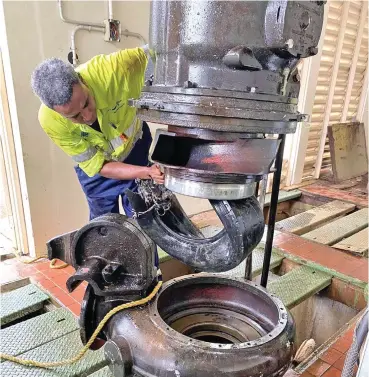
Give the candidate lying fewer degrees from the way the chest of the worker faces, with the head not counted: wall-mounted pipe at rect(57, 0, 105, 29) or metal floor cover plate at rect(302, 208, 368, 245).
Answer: the metal floor cover plate

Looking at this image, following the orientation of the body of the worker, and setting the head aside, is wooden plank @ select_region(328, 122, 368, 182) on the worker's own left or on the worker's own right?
on the worker's own left

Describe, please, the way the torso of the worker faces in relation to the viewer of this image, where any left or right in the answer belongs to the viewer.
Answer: facing the viewer and to the right of the viewer

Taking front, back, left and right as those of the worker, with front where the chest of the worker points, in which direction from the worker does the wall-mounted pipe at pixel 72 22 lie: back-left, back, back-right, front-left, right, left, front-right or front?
back-left

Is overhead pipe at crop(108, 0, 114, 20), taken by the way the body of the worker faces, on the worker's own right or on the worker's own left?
on the worker's own left

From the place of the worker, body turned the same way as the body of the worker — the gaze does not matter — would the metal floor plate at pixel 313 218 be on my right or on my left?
on my left

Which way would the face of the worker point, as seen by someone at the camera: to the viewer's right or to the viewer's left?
to the viewer's right
